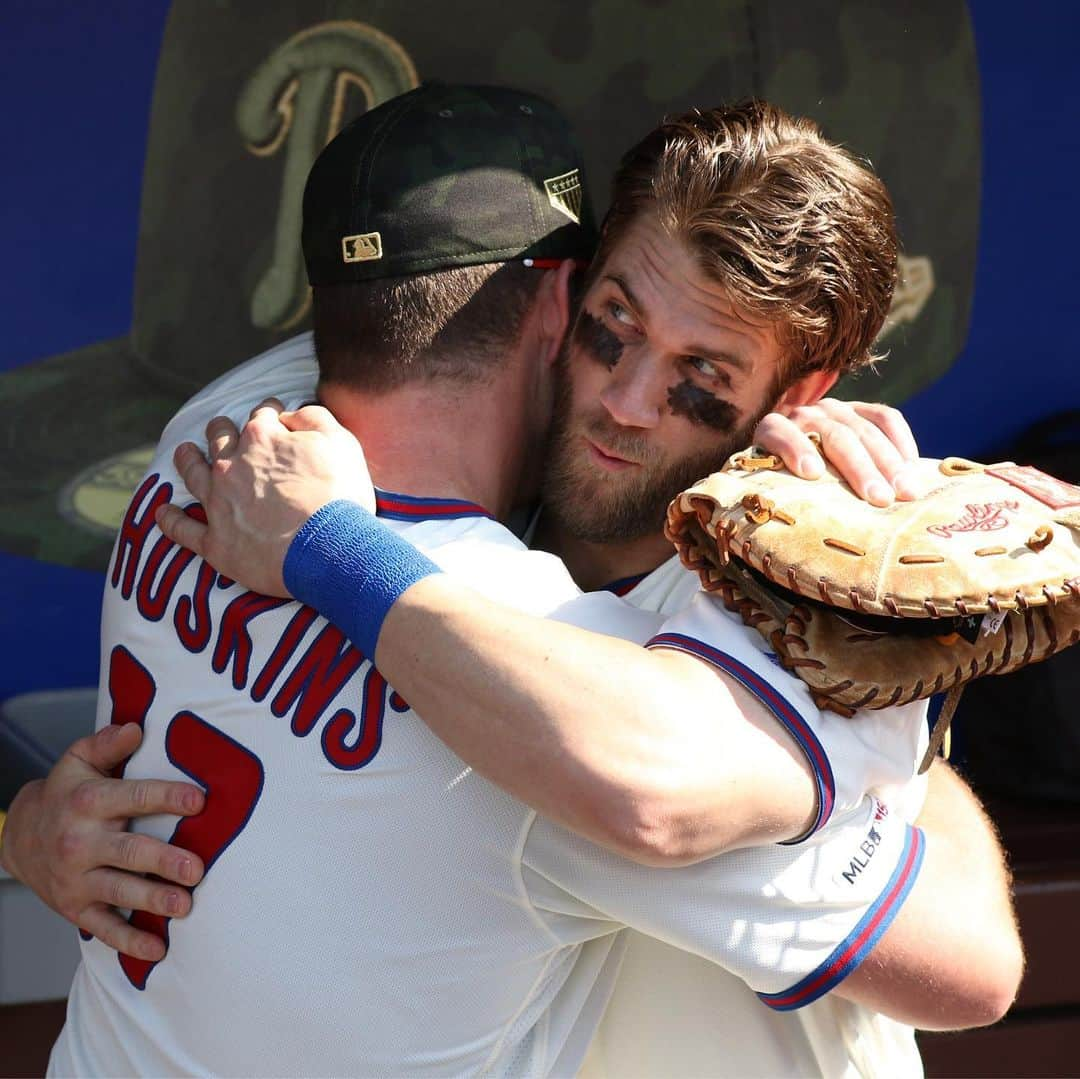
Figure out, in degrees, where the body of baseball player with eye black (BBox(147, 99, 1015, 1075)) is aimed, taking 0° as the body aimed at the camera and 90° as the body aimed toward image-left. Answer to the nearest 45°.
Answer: approximately 45°
